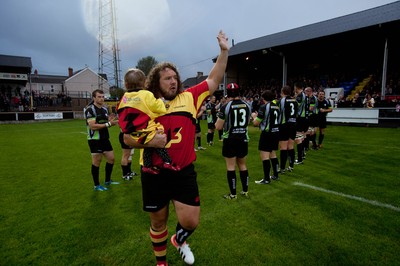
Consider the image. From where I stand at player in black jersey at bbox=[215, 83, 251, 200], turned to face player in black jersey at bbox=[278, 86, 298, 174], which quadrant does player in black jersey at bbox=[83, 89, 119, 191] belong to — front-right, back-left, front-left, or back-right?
back-left

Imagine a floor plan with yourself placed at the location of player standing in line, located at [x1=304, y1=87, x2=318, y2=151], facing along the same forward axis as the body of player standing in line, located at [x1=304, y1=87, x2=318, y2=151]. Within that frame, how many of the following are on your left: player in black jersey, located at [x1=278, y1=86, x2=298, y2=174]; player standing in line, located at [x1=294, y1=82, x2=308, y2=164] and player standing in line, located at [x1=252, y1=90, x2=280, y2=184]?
3

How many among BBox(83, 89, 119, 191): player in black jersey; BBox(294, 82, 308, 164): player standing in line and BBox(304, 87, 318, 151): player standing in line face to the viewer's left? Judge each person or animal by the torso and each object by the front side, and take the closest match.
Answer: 2

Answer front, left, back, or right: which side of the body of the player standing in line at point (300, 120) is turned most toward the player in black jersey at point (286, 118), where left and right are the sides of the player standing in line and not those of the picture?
left

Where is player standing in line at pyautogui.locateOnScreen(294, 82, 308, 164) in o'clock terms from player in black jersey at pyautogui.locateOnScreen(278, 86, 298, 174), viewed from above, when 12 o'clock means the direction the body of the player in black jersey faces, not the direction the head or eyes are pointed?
The player standing in line is roughly at 2 o'clock from the player in black jersey.

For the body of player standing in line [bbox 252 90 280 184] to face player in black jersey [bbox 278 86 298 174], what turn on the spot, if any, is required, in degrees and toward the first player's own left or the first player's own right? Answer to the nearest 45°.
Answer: approximately 90° to the first player's own right

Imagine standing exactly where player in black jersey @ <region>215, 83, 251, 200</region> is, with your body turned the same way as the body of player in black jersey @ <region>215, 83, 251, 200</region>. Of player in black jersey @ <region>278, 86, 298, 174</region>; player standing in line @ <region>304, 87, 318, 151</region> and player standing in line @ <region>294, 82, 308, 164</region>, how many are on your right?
3

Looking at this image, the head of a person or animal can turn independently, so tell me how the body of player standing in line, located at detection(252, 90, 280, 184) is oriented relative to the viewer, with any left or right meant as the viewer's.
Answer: facing away from the viewer and to the left of the viewer

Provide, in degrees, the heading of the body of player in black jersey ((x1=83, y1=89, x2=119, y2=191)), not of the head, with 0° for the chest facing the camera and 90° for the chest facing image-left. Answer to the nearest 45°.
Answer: approximately 315°

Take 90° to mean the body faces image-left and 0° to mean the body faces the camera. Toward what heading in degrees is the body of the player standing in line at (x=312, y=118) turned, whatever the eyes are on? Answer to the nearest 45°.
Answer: approximately 90°
